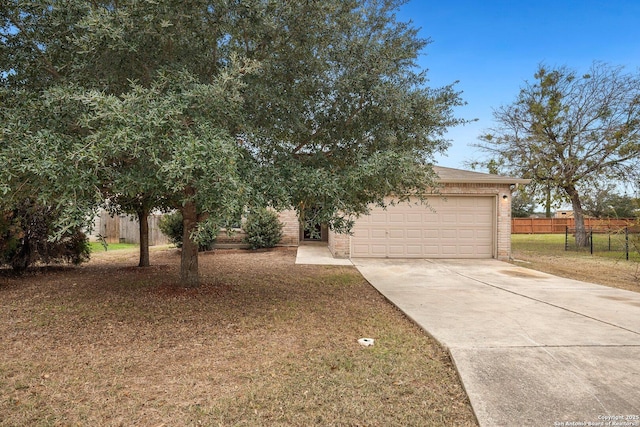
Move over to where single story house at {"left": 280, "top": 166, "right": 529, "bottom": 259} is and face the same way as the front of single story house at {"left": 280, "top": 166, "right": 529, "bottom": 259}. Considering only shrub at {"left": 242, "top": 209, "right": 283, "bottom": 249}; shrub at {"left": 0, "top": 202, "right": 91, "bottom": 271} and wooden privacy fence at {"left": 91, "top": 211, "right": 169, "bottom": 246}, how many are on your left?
0

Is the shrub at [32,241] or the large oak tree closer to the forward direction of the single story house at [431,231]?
the large oak tree

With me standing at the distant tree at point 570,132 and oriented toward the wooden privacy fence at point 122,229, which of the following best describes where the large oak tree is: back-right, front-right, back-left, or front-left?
front-left

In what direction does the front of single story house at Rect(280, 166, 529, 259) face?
toward the camera

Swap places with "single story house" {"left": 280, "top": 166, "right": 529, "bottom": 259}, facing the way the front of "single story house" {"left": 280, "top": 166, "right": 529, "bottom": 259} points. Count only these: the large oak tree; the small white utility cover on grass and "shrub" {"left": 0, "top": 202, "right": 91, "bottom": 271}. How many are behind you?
0

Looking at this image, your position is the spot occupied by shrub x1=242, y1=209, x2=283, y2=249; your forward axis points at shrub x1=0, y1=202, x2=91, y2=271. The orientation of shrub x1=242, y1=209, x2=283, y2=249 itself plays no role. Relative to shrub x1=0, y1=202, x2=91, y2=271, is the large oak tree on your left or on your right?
left

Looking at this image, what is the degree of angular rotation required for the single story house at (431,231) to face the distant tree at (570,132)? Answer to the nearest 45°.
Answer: approximately 135° to its left

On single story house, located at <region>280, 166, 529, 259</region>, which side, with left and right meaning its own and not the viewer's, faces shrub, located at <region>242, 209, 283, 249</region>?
right

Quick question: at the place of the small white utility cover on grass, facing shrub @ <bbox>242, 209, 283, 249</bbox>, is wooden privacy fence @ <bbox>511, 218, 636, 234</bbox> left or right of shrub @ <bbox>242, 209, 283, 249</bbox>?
right

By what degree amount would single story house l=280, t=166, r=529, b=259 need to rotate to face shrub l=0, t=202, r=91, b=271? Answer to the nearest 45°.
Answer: approximately 45° to its right

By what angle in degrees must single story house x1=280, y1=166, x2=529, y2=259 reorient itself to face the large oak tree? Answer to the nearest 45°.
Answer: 0° — it already faces it

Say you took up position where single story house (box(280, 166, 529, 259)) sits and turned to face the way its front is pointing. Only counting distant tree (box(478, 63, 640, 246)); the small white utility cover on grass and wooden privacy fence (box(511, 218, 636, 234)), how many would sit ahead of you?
1

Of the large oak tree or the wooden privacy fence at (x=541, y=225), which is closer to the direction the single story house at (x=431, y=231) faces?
the large oak tree
